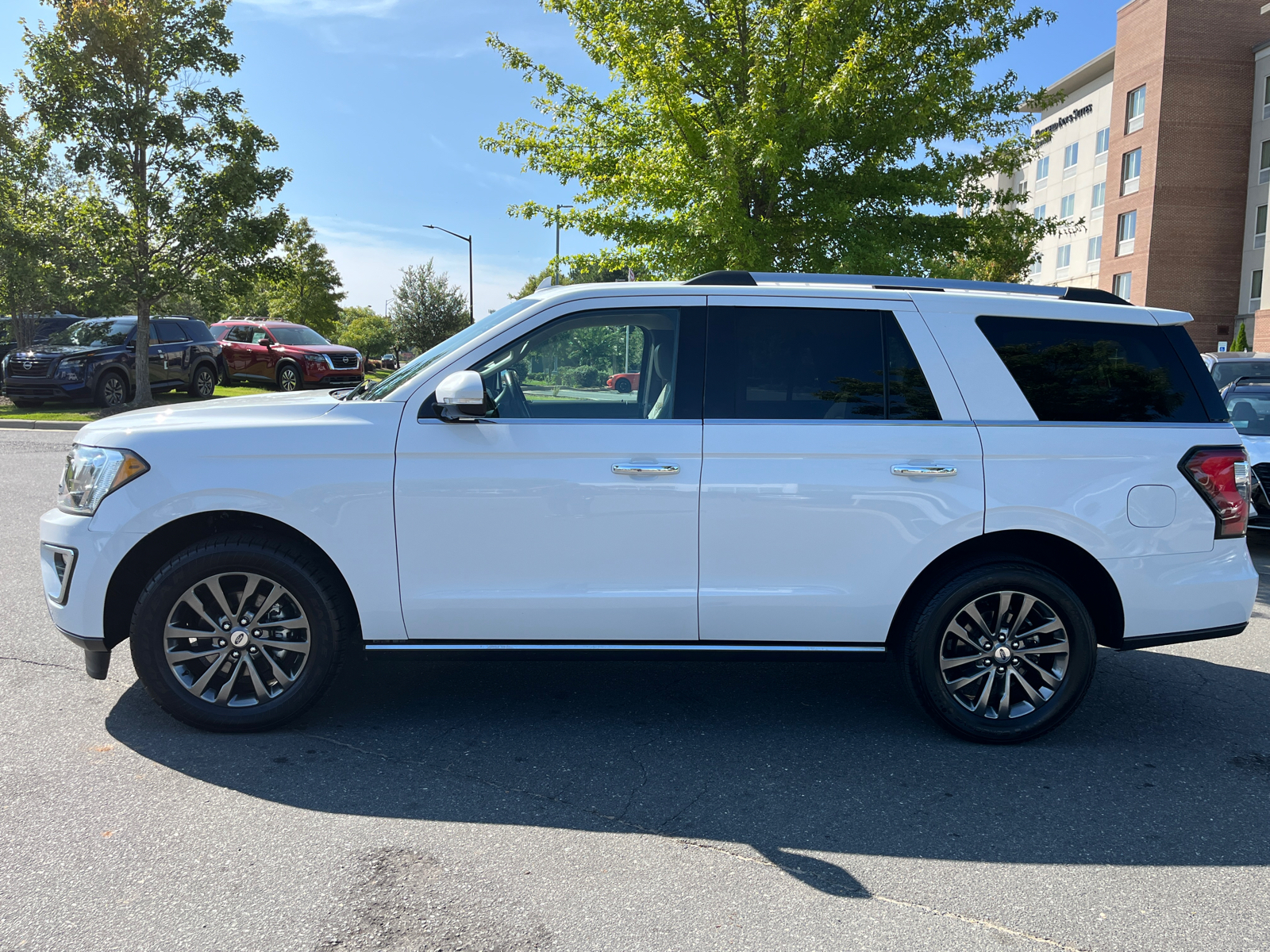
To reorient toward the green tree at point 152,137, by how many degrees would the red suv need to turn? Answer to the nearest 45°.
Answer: approximately 90° to its right

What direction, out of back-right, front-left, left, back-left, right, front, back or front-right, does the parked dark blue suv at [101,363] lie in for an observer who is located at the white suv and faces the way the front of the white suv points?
front-right

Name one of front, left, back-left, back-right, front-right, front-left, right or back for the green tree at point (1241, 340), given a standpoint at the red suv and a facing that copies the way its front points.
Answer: front-left

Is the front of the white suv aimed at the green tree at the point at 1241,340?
no

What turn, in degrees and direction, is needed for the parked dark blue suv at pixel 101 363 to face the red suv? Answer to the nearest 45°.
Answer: approximately 180°

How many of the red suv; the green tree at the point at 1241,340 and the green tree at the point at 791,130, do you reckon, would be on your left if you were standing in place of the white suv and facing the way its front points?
0

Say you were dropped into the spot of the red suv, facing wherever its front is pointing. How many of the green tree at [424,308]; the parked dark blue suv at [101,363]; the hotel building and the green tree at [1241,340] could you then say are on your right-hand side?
1

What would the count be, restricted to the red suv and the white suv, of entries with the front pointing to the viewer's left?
1

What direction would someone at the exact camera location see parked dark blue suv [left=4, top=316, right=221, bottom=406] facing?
facing the viewer and to the left of the viewer

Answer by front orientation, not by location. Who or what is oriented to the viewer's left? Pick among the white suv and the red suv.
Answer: the white suv

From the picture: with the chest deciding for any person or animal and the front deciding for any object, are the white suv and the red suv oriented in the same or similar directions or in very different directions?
very different directions

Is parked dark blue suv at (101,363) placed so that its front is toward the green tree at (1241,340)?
no

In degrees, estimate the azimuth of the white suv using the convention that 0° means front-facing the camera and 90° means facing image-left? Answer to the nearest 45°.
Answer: approximately 90°

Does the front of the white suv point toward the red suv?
no

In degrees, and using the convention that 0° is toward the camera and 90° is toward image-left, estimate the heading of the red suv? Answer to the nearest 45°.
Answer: approximately 315°

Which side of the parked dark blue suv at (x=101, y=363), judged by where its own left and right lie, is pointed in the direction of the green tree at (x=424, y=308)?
back
